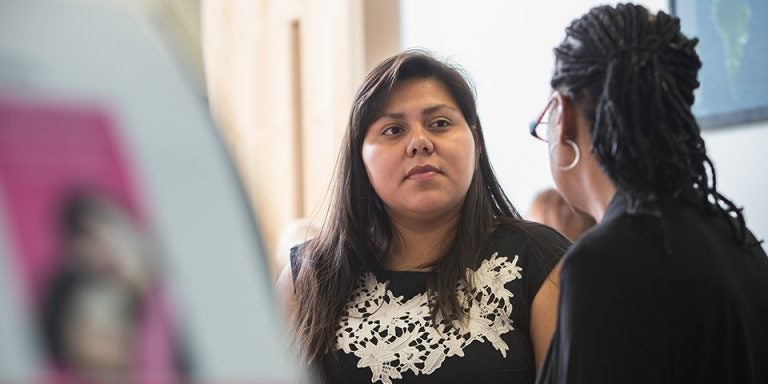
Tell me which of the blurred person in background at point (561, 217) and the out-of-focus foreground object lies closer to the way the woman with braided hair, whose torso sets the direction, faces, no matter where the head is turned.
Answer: the blurred person in background

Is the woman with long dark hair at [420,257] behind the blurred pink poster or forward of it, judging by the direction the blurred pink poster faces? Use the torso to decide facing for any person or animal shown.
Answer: behind

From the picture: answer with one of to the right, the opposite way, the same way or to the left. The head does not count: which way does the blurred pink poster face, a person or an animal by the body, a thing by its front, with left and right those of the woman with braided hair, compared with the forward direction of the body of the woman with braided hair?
the opposite way

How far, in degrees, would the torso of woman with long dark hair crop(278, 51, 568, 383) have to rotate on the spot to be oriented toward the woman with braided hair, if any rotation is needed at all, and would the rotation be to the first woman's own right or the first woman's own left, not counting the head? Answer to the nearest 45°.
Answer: approximately 45° to the first woman's own left

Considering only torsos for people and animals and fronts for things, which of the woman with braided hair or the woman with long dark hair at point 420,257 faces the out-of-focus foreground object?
the woman with long dark hair

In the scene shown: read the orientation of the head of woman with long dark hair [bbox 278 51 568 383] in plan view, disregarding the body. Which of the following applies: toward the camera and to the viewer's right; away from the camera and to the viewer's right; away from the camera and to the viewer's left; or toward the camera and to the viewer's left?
toward the camera and to the viewer's right

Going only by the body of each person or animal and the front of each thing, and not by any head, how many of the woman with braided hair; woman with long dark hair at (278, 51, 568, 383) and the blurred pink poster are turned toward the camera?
2

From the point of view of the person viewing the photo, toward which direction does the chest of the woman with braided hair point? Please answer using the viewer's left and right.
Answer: facing away from the viewer and to the left of the viewer

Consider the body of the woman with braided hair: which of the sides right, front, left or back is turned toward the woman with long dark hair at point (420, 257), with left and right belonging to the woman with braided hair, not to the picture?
front

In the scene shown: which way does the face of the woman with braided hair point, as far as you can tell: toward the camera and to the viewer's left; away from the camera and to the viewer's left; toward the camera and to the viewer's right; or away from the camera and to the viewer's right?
away from the camera and to the viewer's left

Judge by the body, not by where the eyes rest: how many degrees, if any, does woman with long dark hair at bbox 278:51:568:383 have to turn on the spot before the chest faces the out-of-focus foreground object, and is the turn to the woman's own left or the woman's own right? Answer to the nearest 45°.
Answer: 0° — they already face it

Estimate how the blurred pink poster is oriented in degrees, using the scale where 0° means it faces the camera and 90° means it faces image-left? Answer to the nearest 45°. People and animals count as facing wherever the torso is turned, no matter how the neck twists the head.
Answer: approximately 0°
